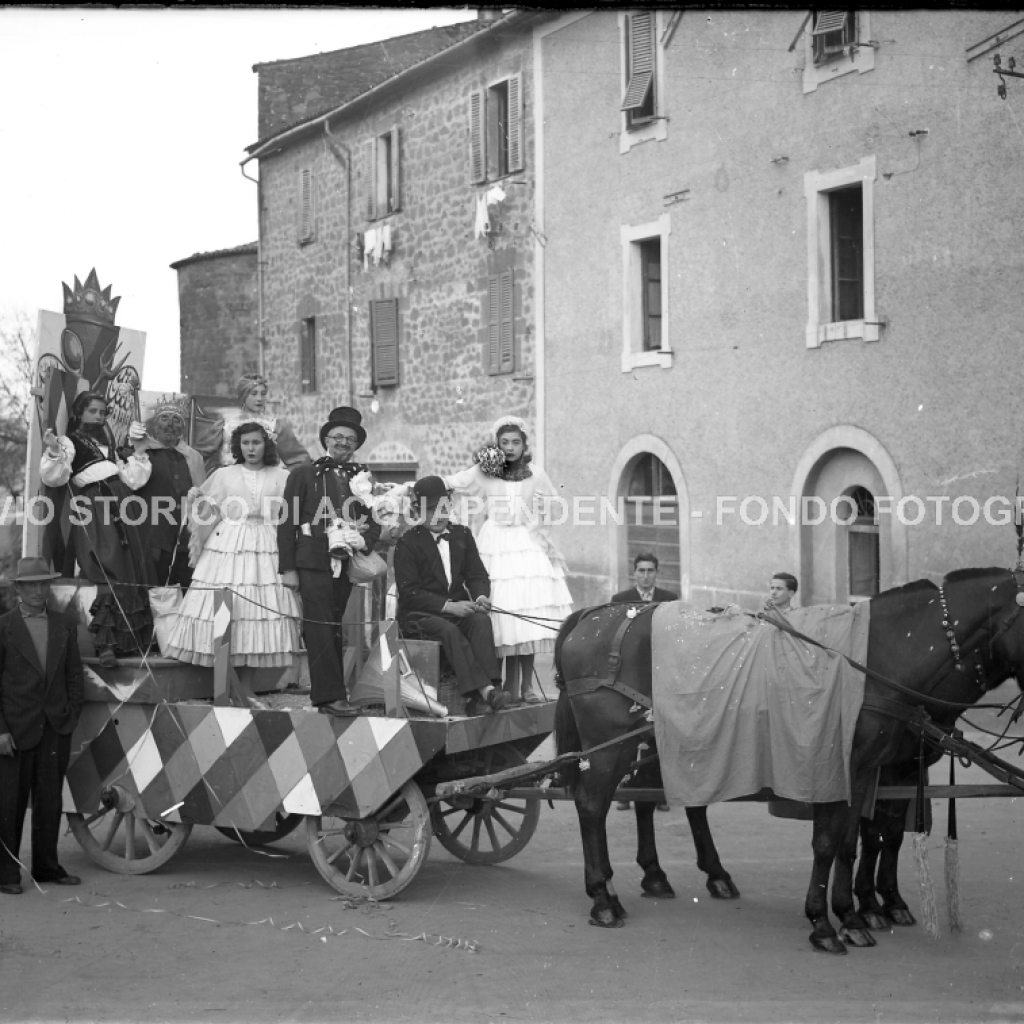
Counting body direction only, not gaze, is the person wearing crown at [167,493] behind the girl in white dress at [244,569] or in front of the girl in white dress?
behind

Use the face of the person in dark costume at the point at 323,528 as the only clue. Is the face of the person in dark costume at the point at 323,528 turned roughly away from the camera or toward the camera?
toward the camera

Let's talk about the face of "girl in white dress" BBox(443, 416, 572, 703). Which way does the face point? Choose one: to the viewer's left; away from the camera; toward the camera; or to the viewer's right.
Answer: toward the camera

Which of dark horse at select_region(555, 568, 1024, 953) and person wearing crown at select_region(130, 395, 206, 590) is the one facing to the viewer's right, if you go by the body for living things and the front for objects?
the dark horse

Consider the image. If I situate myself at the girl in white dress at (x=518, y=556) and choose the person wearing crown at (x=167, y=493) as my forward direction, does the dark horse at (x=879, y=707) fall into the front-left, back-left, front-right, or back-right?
back-left

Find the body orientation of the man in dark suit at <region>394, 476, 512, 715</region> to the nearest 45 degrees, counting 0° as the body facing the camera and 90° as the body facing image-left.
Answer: approximately 315°

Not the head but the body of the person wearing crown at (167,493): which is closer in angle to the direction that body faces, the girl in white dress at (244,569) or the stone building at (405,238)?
the girl in white dress

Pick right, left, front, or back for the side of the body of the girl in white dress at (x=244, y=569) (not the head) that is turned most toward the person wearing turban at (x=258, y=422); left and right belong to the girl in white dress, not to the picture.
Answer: back

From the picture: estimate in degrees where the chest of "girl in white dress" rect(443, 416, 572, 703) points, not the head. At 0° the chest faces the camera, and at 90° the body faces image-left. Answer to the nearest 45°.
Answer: approximately 0°

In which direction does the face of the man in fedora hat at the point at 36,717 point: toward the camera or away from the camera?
toward the camera

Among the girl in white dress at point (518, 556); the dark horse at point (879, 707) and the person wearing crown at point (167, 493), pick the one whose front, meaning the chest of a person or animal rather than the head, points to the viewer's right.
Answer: the dark horse

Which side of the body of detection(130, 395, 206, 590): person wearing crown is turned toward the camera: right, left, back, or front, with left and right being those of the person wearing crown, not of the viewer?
front

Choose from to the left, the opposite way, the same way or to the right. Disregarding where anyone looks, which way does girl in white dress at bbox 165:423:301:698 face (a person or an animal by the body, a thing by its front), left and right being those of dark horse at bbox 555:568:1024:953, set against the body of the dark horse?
to the right

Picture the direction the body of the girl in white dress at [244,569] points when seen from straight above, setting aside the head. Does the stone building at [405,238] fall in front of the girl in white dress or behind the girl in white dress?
behind

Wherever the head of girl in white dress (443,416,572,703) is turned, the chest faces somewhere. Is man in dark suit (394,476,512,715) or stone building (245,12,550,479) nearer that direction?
the man in dark suit

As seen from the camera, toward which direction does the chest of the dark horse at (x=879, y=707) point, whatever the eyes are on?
to the viewer's right

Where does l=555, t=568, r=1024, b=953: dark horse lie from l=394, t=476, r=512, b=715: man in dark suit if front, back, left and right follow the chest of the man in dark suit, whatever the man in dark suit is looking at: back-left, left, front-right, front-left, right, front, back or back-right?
front

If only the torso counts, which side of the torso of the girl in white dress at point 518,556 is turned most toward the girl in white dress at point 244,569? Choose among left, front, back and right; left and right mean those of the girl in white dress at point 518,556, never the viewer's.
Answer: right

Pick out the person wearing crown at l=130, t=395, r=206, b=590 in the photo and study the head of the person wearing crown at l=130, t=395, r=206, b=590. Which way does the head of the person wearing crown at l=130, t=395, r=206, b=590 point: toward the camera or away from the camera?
toward the camera

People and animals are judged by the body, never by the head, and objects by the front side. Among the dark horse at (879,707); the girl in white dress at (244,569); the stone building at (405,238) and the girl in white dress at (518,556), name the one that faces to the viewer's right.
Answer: the dark horse
